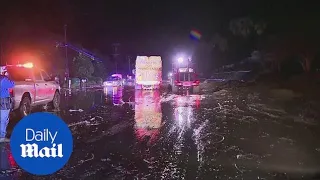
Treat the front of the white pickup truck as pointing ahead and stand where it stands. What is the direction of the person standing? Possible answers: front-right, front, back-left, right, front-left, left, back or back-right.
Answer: back-right

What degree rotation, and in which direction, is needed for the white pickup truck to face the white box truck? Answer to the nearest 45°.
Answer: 0° — it already faces it

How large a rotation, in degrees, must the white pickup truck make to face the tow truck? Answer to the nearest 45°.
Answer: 0° — it already faces it

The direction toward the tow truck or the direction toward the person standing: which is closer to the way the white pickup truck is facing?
the tow truck

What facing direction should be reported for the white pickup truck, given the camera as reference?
facing away from the viewer and to the right of the viewer

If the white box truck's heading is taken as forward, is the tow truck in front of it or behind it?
behind

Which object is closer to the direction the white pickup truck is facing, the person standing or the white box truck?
the white box truck
